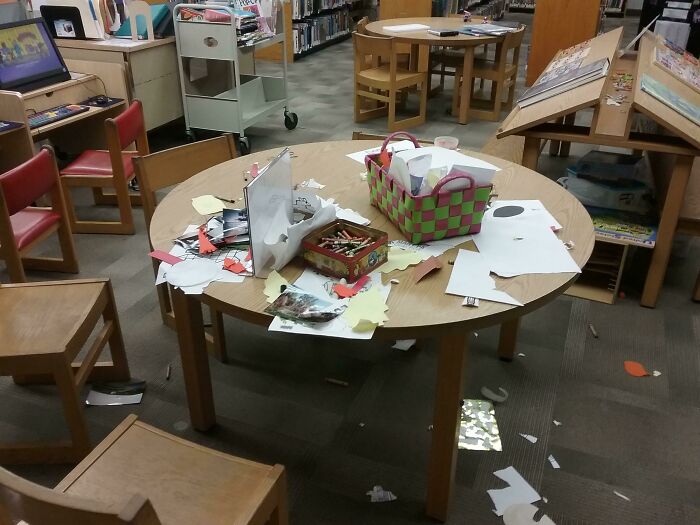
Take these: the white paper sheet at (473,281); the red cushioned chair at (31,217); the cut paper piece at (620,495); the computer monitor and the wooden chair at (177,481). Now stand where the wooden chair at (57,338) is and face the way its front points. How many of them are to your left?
2

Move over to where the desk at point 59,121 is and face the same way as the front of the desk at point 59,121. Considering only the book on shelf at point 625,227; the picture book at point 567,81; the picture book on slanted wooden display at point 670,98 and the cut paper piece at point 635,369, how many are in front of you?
4

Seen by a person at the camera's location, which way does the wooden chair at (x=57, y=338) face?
facing to the right of the viewer

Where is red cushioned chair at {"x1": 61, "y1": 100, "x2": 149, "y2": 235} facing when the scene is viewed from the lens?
facing to the left of the viewer

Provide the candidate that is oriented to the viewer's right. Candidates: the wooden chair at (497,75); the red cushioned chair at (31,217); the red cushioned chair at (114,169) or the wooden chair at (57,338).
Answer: the wooden chair at (57,338)

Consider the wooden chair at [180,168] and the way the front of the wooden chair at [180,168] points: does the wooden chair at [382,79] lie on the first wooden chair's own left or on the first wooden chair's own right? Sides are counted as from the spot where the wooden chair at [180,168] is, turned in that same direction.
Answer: on the first wooden chair's own left

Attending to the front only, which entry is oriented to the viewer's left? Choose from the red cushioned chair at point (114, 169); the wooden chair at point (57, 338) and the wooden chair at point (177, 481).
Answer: the red cushioned chair

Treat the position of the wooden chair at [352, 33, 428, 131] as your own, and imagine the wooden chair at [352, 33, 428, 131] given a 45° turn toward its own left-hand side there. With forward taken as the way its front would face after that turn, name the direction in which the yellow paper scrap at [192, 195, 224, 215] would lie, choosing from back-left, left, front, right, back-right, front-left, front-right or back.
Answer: back

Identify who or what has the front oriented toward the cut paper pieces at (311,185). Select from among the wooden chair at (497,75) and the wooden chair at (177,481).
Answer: the wooden chair at (177,481)
